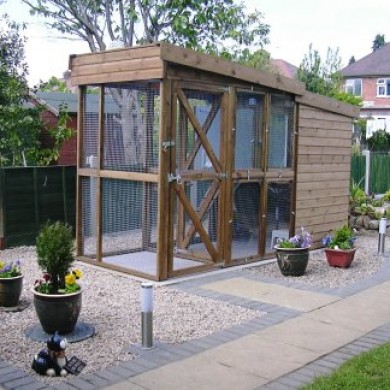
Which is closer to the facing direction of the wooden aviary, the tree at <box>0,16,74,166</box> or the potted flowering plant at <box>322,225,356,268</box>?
the potted flowering plant

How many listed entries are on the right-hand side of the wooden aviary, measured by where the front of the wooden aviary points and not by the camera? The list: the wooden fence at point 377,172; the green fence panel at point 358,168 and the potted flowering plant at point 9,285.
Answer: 1

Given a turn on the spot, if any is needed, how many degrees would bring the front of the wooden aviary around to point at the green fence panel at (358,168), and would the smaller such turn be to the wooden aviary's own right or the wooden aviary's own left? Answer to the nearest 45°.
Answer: approximately 90° to the wooden aviary's own left

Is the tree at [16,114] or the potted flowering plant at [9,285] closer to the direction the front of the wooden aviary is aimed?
the potted flowering plant

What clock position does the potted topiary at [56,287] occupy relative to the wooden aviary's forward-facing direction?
The potted topiary is roughly at 2 o'clock from the wooden aviary.

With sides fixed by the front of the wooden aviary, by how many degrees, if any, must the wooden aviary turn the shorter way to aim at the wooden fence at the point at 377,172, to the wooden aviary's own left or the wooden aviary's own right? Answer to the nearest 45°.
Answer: approximately 90° to the wooden aviary's own left

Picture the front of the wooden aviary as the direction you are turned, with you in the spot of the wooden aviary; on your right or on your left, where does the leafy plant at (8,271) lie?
on your right

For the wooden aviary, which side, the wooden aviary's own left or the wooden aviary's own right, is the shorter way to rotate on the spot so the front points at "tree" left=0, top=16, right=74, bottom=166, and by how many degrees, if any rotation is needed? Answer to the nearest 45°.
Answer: approximately 180°
